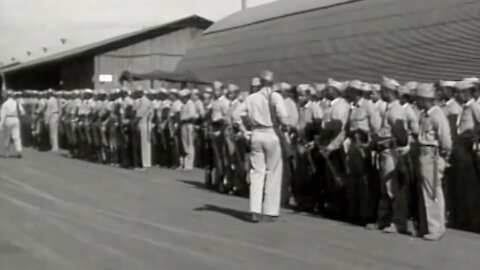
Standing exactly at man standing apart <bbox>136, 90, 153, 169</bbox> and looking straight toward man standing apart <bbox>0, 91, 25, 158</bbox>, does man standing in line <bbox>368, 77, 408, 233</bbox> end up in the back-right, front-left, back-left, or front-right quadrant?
back-left

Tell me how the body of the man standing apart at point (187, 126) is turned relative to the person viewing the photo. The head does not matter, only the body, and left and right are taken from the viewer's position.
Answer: facing the viewer and to the left of the viewer

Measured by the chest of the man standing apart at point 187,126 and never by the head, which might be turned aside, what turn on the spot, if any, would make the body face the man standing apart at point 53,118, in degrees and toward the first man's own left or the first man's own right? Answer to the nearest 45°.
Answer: approximately 90° to the first man's own right

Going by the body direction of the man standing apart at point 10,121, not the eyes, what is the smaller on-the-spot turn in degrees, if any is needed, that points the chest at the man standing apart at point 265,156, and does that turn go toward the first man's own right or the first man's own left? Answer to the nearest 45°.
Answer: approximately 180°

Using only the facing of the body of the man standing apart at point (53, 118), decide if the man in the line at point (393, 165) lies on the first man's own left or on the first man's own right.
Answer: on the first man's own left
